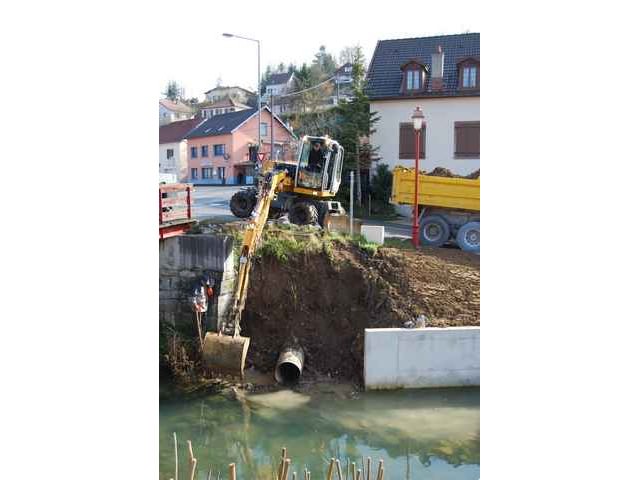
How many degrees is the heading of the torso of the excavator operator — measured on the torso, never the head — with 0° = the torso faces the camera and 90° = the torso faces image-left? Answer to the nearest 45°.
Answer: approximately 45°

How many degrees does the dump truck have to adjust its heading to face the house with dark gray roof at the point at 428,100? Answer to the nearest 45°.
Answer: approximately 90° to its left

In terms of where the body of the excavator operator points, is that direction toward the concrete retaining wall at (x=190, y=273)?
yes

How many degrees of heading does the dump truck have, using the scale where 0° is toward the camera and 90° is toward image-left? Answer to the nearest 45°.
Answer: approximately 270°

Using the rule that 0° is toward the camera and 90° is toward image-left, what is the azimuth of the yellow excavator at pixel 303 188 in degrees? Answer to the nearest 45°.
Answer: approximately 45°

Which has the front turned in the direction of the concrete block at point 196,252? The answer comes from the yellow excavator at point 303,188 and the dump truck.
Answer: the yellow excavator

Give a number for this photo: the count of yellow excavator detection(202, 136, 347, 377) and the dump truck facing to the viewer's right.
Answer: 1

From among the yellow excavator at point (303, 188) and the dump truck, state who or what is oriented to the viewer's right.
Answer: the dump truck

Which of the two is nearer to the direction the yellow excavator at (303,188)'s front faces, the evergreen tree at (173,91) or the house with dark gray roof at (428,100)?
the evergreen tree
